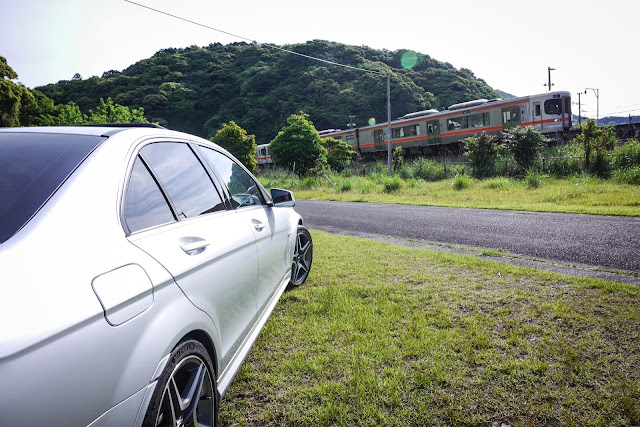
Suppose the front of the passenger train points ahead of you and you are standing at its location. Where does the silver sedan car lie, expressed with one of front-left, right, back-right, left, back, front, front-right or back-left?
front-right

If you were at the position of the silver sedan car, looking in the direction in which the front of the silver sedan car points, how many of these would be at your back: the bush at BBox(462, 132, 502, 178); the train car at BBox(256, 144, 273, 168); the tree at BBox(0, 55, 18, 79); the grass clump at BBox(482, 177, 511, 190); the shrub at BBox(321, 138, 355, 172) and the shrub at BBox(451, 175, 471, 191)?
0

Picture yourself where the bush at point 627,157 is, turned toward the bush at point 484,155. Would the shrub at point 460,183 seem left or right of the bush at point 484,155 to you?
left

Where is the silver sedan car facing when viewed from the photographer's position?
facing away from the viewer and to the right of the viewer

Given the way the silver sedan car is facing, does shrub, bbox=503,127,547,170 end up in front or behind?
in front

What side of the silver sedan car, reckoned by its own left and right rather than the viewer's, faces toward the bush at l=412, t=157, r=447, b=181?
front

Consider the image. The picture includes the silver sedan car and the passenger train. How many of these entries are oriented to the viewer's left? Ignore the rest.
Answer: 0

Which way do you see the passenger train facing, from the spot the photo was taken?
facing the viewer and to the right of the viewer

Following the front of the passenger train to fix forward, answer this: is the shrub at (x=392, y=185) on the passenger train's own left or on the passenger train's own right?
on the passenger train's own right

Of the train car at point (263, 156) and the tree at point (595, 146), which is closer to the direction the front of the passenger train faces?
the tree

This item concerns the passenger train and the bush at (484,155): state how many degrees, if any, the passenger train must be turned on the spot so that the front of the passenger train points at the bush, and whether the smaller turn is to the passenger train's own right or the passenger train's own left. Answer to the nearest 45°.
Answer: approximately 45° to the passenger train's own right

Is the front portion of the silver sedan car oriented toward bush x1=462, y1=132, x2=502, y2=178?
yes

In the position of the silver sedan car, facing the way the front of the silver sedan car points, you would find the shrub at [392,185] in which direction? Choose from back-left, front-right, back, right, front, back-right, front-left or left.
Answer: front

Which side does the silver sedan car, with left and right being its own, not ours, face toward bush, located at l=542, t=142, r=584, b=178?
front

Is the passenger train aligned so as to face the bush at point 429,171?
no

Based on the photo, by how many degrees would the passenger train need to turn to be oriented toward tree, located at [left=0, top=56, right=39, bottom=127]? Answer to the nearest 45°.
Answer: approximately 135° to its right

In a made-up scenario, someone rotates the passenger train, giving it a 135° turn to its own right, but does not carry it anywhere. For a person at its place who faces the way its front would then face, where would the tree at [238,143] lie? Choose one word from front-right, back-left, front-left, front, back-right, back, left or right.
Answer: front

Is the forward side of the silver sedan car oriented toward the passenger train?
yes

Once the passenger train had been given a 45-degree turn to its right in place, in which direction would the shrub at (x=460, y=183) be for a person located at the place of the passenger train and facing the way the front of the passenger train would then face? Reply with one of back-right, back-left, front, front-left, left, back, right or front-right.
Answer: front
